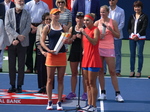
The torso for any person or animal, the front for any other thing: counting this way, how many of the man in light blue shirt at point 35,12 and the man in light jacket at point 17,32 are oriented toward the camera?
2

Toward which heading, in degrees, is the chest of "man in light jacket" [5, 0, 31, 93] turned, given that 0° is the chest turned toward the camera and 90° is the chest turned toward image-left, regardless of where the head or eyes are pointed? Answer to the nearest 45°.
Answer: approximately 0°

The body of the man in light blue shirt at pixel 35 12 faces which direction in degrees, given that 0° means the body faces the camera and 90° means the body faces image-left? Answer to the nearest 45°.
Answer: approximately 0°

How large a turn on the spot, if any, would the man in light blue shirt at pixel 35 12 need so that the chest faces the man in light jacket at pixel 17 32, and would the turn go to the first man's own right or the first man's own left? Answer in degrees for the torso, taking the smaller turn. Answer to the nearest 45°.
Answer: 0° — they already face them

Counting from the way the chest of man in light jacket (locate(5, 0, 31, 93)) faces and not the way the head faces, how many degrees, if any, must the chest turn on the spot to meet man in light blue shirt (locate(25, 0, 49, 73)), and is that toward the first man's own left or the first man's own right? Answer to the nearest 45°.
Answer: approximately 180°
